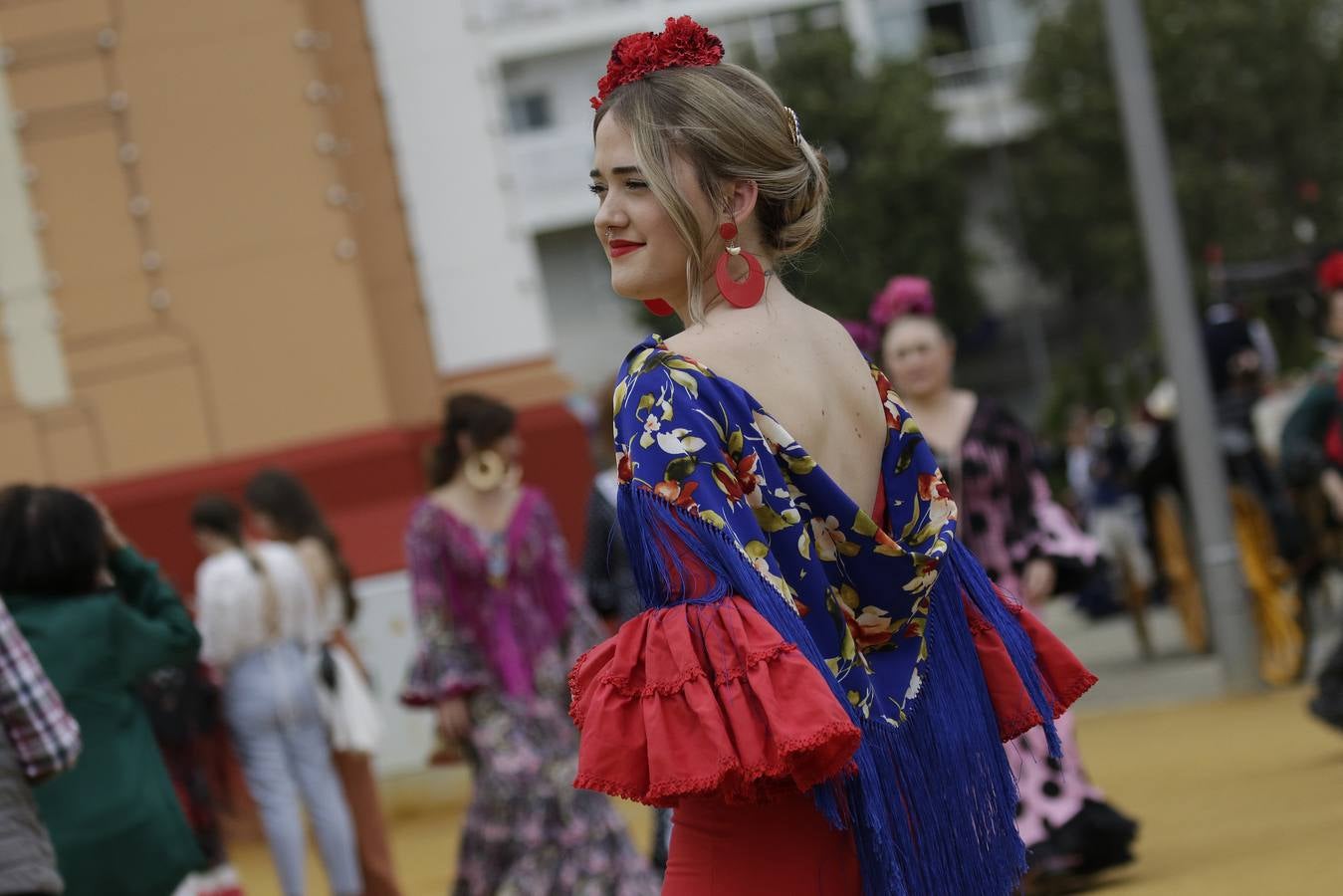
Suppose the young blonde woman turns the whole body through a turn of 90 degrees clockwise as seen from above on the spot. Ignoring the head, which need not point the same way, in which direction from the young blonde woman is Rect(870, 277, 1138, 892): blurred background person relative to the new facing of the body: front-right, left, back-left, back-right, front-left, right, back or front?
front-left

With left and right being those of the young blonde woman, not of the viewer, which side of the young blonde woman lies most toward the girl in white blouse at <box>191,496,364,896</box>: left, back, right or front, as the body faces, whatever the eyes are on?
front

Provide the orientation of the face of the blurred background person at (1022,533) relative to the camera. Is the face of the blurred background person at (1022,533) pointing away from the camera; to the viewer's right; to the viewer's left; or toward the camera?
toward the camera

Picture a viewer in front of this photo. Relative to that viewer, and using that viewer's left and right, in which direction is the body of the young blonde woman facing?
facing away from the viewer and to the left of the viewer

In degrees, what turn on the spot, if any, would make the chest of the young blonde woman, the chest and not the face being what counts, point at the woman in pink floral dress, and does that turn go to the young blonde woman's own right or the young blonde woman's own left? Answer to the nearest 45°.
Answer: approximately 45° to the young blonde woman's own right

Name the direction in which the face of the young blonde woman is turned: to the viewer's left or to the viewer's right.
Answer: to the viewer's left

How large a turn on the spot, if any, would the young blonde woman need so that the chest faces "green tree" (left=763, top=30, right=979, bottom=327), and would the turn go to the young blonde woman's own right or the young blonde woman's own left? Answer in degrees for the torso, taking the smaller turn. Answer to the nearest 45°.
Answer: approximately 45° to the young blonde woman's own right

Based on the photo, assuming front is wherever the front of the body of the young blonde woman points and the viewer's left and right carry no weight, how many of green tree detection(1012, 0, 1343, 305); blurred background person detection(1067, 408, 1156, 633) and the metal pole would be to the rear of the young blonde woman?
0

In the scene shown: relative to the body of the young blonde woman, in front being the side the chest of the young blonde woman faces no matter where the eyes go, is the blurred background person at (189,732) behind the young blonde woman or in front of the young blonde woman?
in front

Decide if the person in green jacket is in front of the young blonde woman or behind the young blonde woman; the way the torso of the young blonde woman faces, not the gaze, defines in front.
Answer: in front

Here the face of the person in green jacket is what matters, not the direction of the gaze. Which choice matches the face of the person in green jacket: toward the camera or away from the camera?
away from the camera

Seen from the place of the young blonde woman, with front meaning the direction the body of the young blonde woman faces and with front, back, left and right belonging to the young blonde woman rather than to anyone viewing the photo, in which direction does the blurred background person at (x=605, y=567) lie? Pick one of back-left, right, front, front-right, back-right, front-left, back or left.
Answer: front-right

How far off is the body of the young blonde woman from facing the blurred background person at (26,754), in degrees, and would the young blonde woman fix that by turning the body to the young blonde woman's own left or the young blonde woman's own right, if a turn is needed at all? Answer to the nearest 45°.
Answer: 0° — they already face them

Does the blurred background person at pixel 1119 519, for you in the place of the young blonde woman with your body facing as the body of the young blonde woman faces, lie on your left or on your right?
on your right
